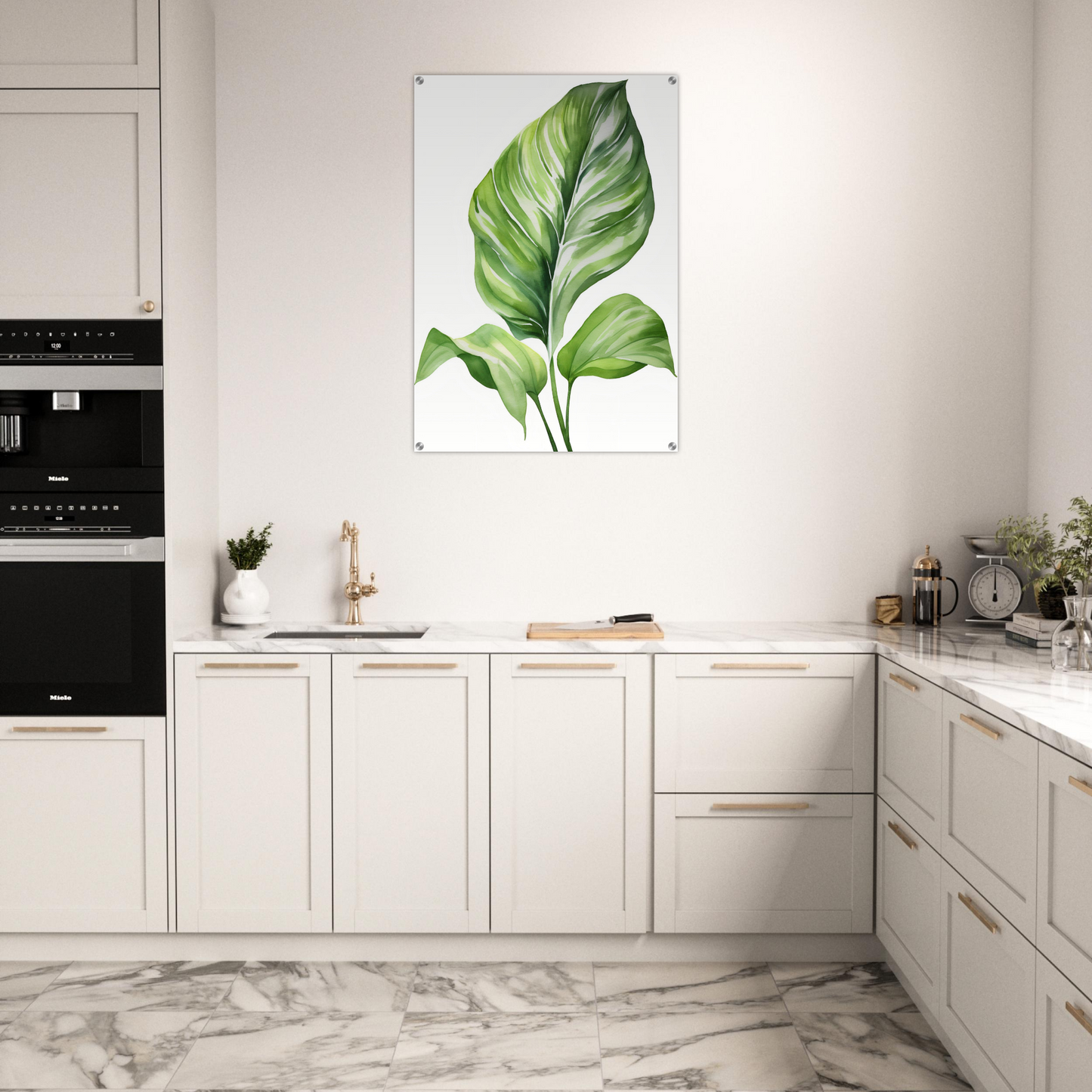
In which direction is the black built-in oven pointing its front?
toward the camera

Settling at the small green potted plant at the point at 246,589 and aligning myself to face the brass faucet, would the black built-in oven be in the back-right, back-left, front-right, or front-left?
back-right

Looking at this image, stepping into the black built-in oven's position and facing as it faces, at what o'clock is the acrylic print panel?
The acrylic print panel is roughly at 9 o'clock from the black built-in oven.

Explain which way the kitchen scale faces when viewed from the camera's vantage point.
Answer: facing the viewer

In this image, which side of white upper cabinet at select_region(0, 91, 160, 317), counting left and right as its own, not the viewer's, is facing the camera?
front

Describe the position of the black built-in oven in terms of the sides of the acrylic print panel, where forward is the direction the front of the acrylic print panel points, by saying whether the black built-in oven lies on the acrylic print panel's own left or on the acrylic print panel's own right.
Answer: on the acrylic print panel's own right

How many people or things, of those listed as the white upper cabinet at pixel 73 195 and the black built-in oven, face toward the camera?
2

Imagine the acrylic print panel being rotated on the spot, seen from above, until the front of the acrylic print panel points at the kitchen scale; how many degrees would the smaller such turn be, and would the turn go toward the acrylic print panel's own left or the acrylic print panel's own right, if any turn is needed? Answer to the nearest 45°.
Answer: approximately 90° to the acrylic print panel's own left

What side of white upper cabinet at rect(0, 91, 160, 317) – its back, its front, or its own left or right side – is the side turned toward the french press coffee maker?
left

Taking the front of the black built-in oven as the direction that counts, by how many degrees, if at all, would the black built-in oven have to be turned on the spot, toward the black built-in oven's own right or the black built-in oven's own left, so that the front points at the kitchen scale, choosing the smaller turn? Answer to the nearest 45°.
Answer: approximately 90° to the black built-in oven's own left
